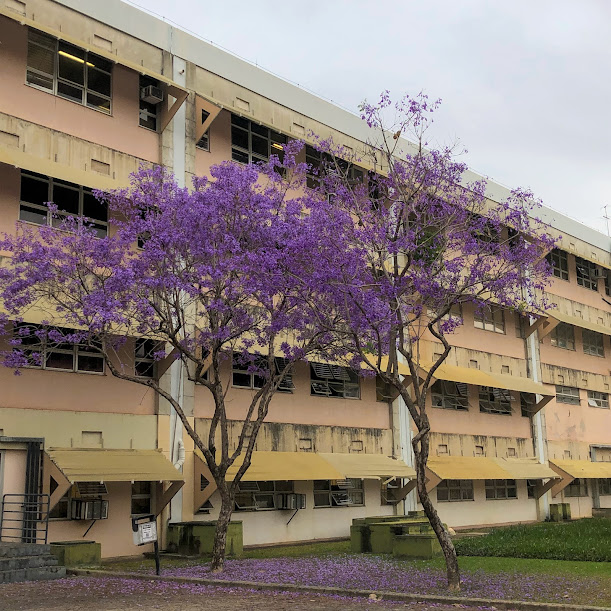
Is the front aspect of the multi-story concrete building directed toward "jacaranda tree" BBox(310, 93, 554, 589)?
yes

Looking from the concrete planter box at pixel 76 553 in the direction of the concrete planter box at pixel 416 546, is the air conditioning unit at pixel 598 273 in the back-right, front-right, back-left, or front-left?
front-left

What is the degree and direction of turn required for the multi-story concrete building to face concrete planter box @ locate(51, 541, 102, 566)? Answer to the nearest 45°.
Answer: approximately 45° to its right
